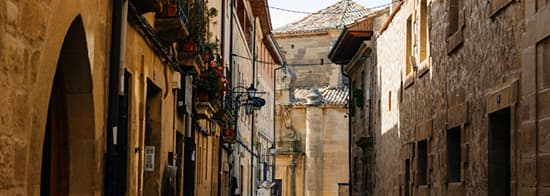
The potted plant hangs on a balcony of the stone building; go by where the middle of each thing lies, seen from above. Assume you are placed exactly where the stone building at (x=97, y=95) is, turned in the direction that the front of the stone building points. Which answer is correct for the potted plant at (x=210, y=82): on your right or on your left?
on your left

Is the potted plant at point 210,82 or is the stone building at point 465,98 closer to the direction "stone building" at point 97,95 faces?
the stone building

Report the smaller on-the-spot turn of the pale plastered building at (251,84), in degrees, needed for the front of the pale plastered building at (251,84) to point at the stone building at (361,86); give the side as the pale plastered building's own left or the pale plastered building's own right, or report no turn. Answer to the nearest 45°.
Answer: approximately 45° to the pale plastered building's own right

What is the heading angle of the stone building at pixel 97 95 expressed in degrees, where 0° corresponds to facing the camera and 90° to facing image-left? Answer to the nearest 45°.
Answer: approximately 270°

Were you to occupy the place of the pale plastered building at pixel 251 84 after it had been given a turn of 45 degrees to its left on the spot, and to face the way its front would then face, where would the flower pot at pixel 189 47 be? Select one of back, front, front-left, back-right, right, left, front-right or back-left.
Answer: back-right

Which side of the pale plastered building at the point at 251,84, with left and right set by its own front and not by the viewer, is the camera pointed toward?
right

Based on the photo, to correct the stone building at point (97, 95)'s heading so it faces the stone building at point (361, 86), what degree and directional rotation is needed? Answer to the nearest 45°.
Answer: approximately 90° to its left

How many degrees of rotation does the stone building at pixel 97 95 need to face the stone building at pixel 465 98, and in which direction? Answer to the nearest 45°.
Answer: approximately 45° to its left

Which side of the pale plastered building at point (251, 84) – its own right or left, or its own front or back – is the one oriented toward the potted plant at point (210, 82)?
right

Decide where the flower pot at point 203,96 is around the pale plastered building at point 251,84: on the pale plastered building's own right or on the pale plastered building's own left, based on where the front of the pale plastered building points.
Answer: on the pale plastered building's own right
